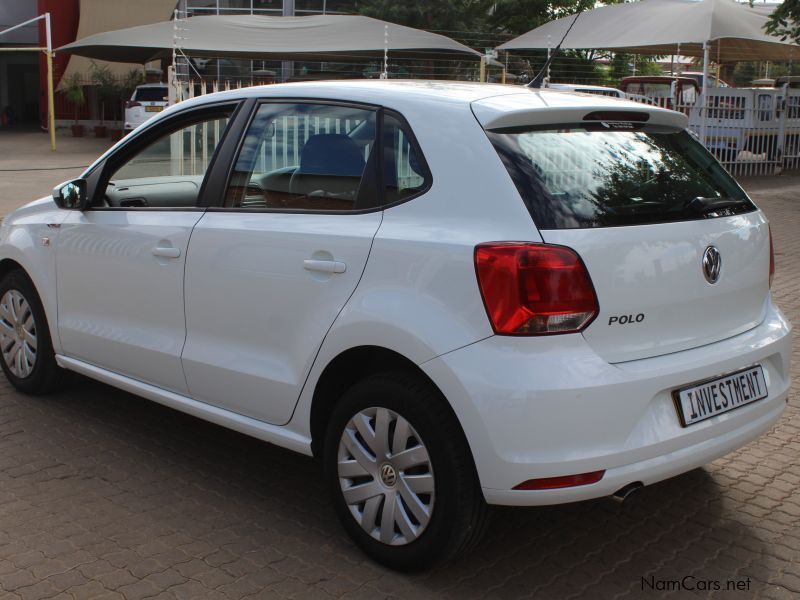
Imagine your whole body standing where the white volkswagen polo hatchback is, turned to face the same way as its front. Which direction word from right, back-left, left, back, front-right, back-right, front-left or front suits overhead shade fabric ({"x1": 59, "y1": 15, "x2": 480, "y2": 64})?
front-right

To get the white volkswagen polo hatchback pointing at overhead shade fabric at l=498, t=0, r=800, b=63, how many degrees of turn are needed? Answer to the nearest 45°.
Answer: approximately 45° to its right

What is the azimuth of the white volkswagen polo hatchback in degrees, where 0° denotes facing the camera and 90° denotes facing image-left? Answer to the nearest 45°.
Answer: approximately 135°

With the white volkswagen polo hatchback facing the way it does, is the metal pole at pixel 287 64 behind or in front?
in front

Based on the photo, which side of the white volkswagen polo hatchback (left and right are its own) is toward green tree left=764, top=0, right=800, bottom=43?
right

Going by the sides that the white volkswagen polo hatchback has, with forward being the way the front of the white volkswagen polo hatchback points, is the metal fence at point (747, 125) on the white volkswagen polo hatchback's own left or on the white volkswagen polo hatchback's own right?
on the white volkswagen polo hatchback's own right

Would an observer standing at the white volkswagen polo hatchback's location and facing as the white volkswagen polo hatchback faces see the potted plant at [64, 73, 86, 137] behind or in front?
in front

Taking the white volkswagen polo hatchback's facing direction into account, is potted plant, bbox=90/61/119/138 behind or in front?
in front
